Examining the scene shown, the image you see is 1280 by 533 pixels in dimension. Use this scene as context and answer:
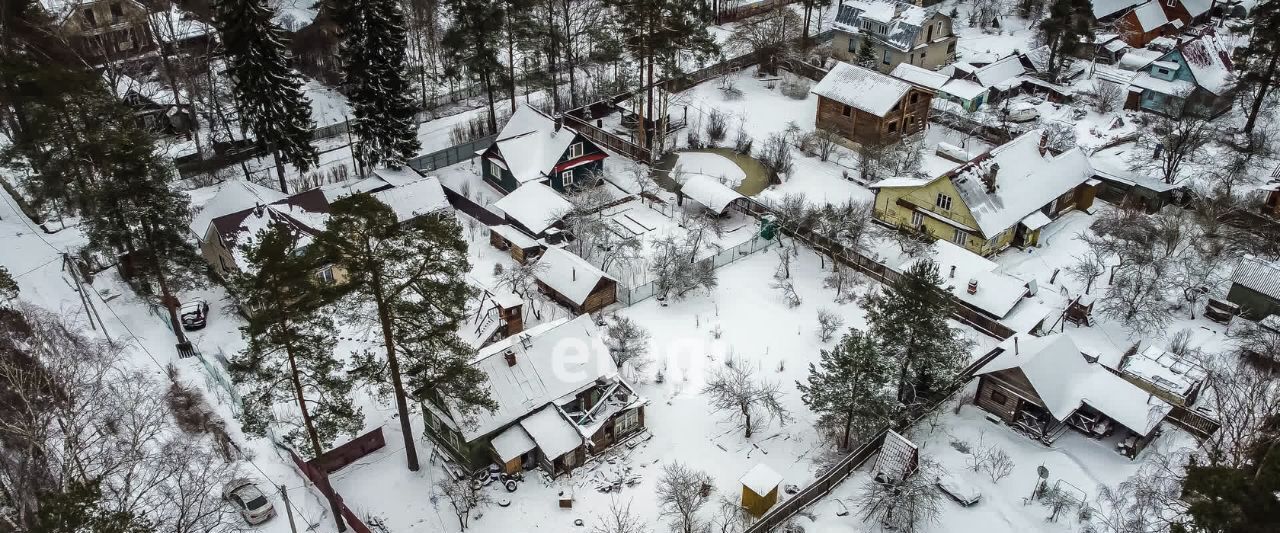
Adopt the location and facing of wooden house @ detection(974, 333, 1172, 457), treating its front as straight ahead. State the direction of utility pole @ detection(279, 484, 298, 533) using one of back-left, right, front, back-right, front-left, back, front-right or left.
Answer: front

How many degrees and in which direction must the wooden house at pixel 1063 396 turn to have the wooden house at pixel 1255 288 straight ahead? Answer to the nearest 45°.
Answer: approximately 180°

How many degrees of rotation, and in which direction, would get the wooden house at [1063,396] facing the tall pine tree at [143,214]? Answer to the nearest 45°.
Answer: approximately 45° to its right

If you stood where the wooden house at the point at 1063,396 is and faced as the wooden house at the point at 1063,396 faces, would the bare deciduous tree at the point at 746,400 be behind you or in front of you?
in front

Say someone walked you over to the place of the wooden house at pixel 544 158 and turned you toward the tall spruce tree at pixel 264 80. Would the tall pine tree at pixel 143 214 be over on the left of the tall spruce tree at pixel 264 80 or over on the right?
left

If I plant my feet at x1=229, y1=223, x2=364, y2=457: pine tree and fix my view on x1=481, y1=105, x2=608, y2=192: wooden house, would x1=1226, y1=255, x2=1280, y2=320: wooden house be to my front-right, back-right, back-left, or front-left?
front-right

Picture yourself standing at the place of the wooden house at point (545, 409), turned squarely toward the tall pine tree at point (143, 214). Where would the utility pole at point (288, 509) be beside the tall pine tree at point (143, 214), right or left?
left

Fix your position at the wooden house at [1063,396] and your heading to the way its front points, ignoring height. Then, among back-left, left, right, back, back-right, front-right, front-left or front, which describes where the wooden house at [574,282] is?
front-right

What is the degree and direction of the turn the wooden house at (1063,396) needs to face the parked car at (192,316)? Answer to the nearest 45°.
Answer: approximately 45° to its right

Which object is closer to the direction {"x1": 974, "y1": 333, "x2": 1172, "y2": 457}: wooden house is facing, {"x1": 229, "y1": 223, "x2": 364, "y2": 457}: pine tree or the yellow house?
the pine tree

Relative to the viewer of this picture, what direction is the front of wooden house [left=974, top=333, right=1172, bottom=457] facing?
facing the viewer and to the left of the viewer

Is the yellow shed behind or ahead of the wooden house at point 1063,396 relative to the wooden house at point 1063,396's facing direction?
ahead
